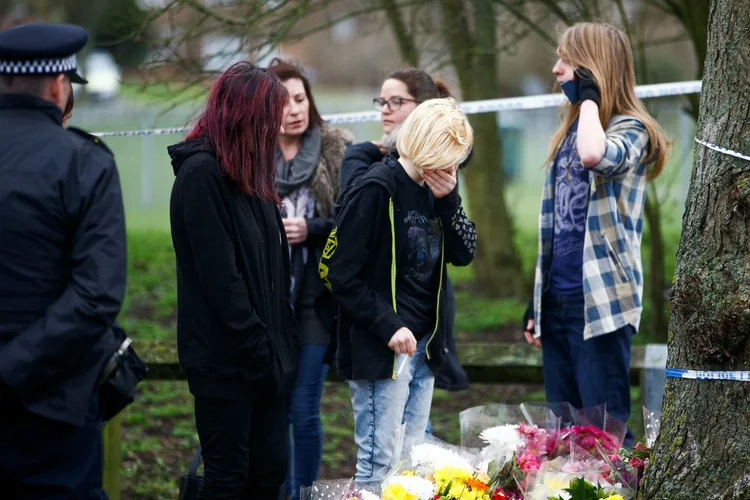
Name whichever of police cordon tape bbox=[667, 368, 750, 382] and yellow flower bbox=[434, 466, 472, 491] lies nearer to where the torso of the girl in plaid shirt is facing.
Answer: the yellow flower

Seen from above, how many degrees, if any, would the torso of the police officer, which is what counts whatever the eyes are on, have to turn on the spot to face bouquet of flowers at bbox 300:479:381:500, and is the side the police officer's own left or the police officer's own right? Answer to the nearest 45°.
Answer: approximately 45° to the police officer's own right

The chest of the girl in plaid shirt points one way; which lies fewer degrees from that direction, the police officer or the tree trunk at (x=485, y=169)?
the police officer

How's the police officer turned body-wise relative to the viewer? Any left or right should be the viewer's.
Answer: facing away from the viewer and to the right of the viewer

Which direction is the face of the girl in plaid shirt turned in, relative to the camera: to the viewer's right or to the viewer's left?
to the viewer's left

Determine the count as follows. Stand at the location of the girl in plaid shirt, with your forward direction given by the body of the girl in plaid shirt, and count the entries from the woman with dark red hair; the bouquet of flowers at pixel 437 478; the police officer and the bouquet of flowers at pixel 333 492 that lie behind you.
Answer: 0

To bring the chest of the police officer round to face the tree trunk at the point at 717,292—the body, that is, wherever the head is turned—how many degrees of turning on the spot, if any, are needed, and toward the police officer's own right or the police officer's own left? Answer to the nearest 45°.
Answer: approximately 45° to the police officer's own right

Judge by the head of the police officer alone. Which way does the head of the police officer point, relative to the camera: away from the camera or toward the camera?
away from the camera

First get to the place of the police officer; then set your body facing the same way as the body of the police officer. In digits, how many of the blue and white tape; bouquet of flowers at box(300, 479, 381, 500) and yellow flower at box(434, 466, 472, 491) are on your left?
0

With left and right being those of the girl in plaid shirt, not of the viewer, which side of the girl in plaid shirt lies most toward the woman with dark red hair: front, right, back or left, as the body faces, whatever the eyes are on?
front

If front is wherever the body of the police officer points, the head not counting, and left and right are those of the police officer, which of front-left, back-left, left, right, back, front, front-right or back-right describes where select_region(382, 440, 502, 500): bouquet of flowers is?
front-right

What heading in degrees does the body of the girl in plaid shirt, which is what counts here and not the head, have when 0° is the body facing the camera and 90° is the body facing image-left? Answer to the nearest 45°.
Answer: approximately 45°

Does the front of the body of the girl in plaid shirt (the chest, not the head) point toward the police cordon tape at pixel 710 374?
no

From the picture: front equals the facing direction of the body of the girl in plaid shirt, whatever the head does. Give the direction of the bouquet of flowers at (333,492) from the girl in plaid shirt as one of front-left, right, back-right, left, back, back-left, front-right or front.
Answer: front
